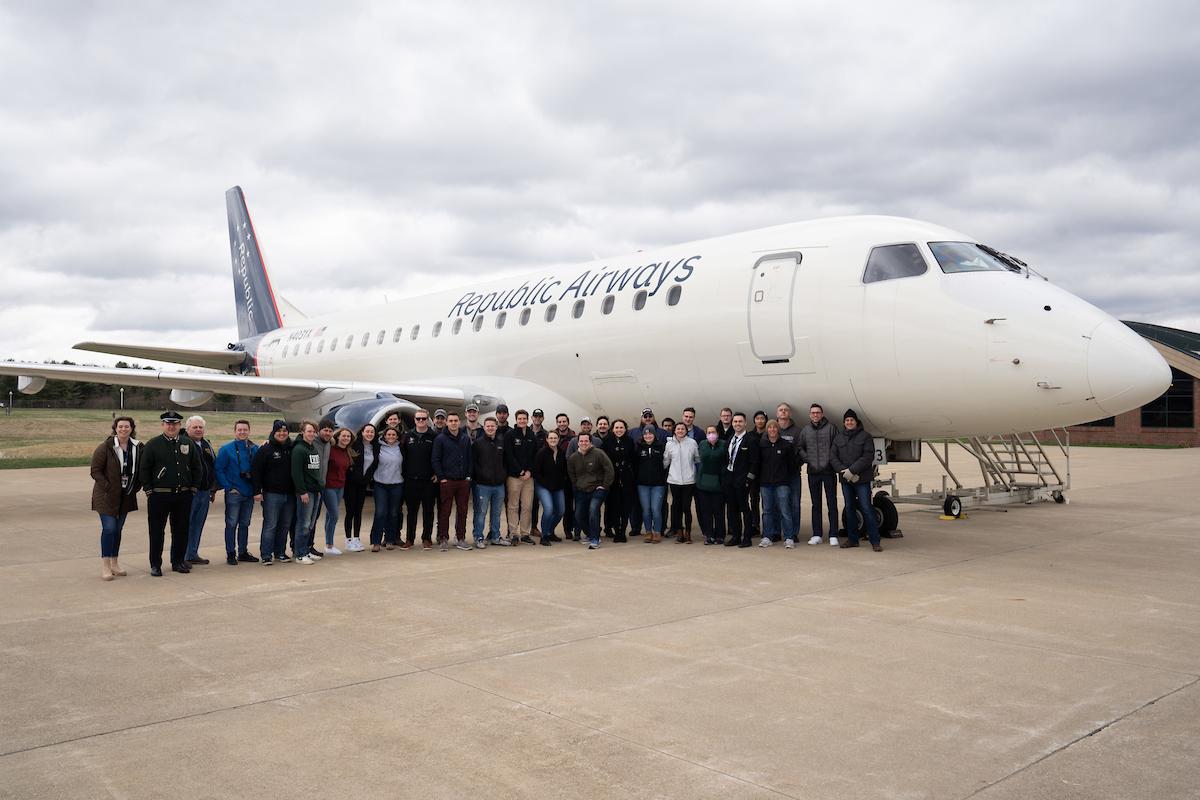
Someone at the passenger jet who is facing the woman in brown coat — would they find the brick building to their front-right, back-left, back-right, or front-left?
back-right

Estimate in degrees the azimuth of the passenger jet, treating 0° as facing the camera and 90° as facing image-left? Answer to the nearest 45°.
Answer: approximately 315°
